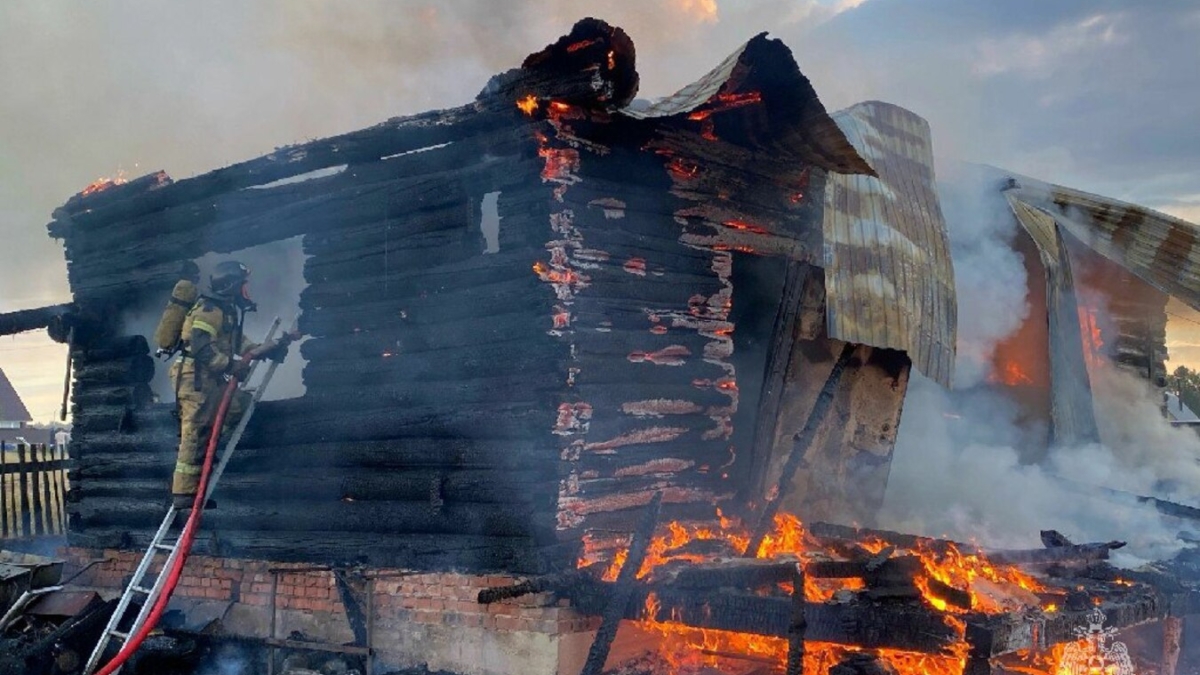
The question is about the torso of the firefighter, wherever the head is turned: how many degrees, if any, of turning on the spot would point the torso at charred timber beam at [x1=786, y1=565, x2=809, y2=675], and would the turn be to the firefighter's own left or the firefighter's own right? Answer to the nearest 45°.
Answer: approximately 45° to the firefighter's own right

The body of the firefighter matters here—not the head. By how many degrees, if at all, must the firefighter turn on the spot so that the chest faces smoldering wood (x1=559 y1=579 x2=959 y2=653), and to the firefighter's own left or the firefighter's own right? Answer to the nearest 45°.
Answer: approximately 45° to the firefighter's own right

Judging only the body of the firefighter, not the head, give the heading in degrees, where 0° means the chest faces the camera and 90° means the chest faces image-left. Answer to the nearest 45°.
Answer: approximately 270°

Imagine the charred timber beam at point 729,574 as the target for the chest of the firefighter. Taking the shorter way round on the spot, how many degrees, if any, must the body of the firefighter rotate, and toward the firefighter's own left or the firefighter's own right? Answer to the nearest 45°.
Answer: approximately 45° to the firefighter's own right

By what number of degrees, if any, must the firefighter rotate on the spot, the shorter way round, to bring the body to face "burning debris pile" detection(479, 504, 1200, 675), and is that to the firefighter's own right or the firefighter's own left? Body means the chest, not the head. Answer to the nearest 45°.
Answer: approximately 45° to the firefighter's own right

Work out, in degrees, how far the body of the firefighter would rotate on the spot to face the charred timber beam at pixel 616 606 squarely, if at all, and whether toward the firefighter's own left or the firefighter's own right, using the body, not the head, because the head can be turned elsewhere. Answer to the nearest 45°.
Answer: approximately 45° to the firefighter's own right

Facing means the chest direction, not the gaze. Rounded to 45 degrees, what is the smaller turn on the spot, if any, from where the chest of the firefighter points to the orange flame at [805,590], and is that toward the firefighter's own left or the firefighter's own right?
approximately 45° to the firefighter's own right
